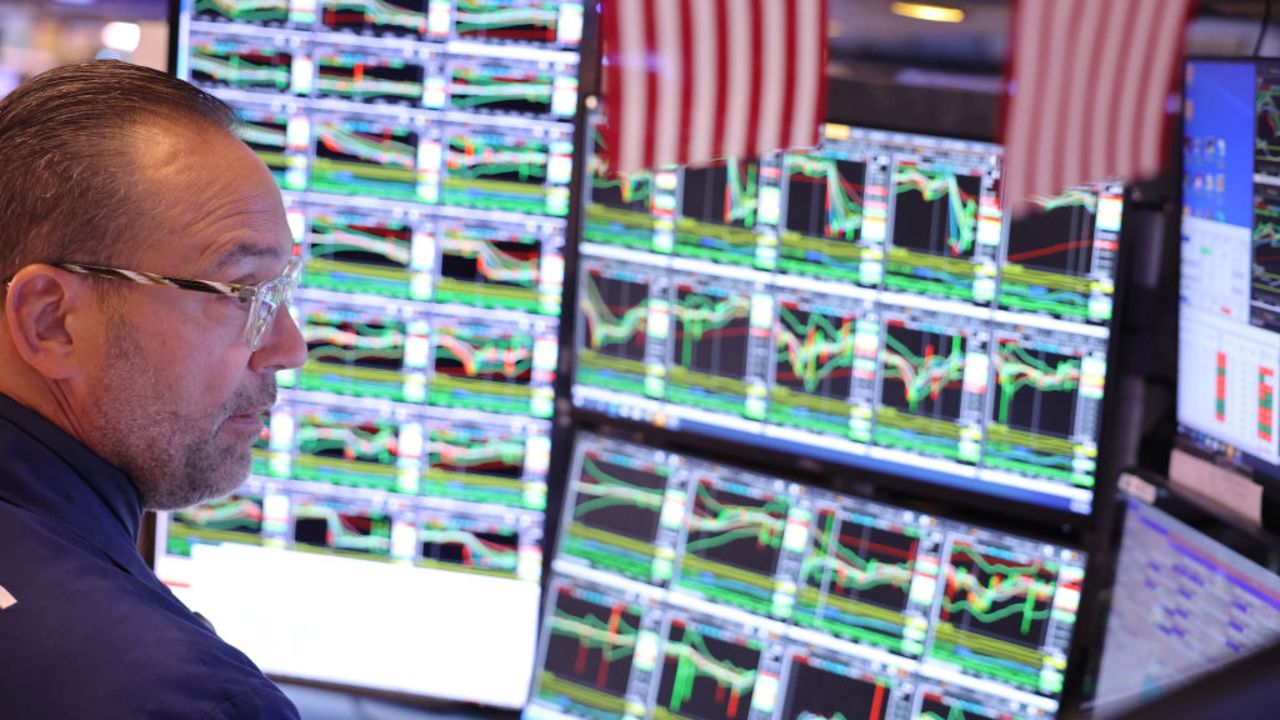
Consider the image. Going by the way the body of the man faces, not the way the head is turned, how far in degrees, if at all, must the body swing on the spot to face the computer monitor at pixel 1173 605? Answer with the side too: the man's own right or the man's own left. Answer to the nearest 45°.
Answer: approximately 45° to the man's own right

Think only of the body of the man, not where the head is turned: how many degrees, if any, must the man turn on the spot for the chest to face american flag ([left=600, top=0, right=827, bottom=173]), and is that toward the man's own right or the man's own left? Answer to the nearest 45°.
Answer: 0° — they already face it

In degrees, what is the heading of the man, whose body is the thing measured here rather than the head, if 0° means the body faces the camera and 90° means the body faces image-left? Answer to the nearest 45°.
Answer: approximately 225°

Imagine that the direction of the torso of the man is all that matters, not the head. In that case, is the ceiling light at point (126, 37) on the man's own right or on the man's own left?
on the man's own left

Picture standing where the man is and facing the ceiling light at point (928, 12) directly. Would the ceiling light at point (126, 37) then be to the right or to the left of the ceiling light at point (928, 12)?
left

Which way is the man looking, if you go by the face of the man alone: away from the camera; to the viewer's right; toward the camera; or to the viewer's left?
to the viewer's right

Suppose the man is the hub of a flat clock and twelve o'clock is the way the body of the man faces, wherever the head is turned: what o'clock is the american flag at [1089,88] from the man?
The american flag is roughly at 1 o'clock from the man.

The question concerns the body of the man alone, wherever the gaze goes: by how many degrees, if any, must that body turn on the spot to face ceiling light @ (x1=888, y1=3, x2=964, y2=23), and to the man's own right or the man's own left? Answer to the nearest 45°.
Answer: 0° — they already face it
